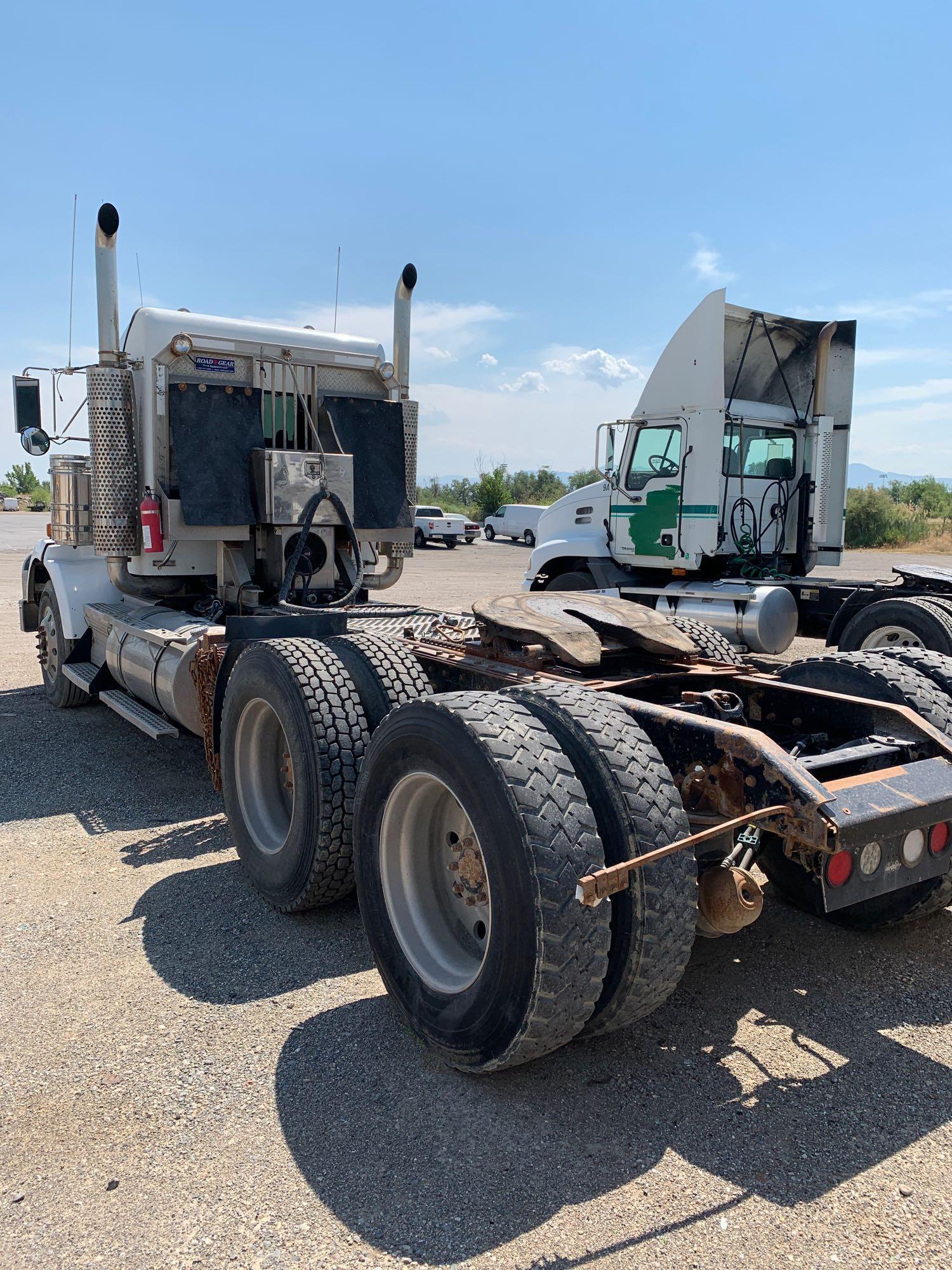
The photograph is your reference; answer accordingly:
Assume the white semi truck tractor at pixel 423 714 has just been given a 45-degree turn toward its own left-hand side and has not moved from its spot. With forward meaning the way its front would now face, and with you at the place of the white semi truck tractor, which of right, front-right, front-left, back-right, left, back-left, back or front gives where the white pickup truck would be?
right

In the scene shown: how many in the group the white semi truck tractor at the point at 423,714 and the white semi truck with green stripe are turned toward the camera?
0

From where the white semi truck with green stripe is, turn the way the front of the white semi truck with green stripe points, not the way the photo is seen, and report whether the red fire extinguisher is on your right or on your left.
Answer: on your left

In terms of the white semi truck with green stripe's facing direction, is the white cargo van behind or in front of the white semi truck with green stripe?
in front

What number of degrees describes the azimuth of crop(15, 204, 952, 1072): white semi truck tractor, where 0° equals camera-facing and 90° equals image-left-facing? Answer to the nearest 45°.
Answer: approximately 135°

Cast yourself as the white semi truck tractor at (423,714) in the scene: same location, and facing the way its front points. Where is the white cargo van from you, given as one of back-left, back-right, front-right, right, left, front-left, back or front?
front-right

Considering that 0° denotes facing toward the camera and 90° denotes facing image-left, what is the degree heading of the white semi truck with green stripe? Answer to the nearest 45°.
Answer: approximately 135°
